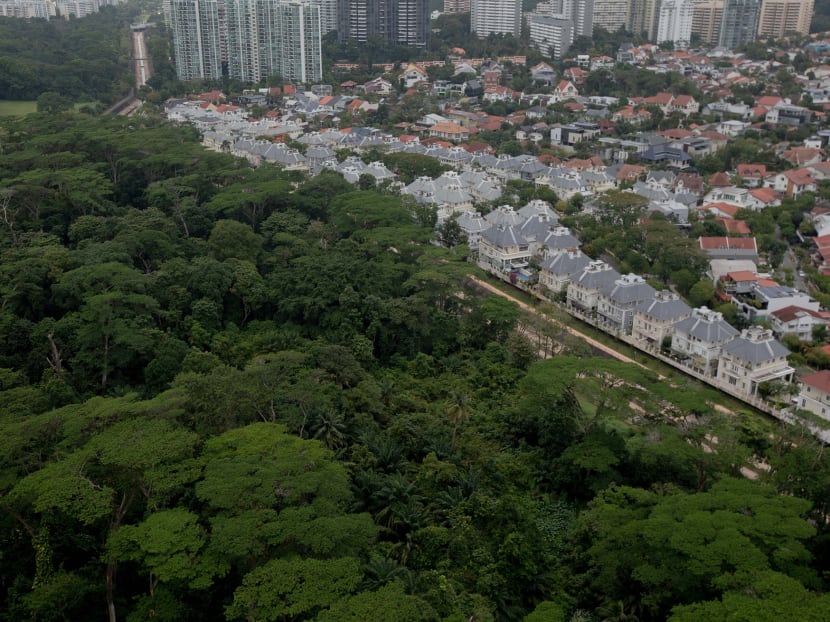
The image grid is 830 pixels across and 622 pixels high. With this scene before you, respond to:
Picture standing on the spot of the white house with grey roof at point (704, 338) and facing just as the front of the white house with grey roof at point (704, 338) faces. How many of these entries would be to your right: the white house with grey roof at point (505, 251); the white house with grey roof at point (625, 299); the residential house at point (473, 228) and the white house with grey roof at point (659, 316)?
4

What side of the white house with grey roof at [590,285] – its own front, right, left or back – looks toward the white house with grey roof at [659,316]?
left

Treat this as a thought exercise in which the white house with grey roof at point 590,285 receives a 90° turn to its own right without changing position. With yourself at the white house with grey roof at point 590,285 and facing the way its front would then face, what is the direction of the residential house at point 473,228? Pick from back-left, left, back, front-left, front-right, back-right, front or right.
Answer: front

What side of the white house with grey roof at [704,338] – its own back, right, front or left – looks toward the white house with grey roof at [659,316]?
right

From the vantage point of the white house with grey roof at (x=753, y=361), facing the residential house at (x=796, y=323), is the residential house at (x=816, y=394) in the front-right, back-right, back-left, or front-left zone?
back-right

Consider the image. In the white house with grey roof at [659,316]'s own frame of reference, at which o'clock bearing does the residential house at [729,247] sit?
The residential house is roughly at 5 o'clock from the white house with grey roof.

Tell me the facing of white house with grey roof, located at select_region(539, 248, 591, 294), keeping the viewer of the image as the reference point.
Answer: facing the viewer and to the left of the viewer

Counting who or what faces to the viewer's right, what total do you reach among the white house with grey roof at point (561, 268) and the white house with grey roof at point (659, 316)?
0

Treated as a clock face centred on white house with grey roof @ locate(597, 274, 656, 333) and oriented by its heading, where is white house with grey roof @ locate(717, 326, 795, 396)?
white house with grey roof @ locate(717, 326, 795, 396) is roughly at 9 o'clock from white house with grey roof @ locate(597, 274, 656, 333).

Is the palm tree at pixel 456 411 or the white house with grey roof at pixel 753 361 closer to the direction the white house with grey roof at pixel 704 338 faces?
the palm tree

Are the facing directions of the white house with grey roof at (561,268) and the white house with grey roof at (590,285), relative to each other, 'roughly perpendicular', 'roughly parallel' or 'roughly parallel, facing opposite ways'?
roughly parallel

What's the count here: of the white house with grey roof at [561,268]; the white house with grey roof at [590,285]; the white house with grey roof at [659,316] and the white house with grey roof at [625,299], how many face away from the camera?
0

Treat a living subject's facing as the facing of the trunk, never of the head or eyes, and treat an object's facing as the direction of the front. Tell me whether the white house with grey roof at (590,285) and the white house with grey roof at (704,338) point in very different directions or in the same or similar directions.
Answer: same or similar directions
